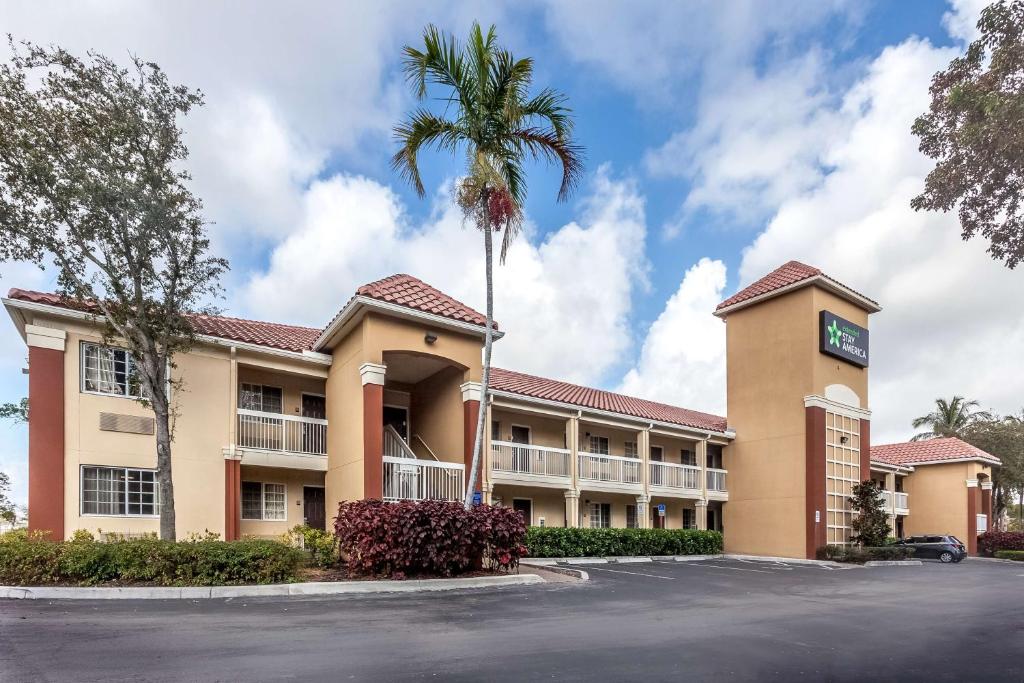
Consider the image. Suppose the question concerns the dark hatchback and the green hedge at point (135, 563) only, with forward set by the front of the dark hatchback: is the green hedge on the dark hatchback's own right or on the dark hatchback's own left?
on the dark hatchback's own left

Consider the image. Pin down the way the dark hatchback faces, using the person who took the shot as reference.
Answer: facing away from the viewer and to the left of the viewer

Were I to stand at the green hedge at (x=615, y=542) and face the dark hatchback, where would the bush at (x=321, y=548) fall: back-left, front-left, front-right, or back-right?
back-right

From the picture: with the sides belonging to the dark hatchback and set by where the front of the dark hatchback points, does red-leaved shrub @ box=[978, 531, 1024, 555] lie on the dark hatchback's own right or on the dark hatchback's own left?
on the dark hatchback's own right

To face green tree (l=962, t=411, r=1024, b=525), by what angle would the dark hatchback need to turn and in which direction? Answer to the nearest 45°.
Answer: approximately 45° to its right

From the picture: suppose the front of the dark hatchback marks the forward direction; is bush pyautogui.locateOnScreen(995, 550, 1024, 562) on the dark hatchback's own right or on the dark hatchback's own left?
on the dark hatchback's own right
